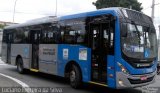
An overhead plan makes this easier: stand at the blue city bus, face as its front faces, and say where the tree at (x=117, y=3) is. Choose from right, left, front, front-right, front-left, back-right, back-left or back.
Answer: back-left
